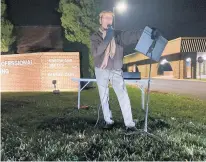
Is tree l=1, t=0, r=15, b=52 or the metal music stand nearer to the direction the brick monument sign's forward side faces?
the metal music stand

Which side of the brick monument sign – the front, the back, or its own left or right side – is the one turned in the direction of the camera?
front

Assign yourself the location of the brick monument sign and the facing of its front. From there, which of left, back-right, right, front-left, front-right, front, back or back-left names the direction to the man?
front

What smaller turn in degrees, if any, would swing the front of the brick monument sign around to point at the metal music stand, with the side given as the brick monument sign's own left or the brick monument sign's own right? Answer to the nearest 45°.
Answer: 0° — it already faces it

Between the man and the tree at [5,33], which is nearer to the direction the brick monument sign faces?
the man

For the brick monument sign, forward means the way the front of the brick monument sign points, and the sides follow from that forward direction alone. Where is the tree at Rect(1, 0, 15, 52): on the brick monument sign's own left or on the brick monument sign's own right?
on the brick monument sign's own right

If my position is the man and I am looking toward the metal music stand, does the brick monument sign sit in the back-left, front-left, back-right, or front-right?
back-left
